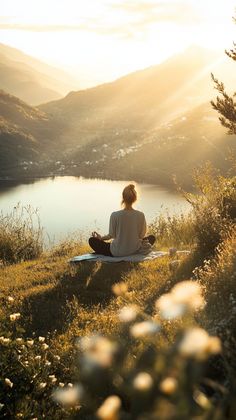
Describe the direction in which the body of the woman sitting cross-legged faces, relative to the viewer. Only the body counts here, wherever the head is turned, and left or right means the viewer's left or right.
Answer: facing away from the viewer

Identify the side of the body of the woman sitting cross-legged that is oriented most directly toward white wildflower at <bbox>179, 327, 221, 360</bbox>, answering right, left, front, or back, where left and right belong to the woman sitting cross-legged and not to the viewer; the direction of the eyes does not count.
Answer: back

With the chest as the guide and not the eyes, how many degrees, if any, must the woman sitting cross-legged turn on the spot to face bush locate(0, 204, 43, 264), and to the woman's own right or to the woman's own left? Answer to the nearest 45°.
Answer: approximately 45° to the woman's own left

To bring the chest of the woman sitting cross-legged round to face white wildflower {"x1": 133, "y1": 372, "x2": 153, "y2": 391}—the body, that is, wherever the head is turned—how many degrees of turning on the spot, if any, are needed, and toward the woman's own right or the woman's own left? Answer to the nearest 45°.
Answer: approximately 180°

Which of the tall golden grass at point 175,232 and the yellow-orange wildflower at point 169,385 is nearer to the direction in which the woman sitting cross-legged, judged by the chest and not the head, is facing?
the tall golden grass

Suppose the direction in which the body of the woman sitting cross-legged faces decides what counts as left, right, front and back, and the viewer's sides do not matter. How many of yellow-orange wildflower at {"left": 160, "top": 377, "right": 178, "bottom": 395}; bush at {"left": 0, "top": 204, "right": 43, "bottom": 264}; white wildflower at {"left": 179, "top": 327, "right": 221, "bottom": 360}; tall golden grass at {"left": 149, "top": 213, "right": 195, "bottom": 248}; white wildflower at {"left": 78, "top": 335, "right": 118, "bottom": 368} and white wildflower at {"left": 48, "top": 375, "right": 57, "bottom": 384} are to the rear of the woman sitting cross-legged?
4

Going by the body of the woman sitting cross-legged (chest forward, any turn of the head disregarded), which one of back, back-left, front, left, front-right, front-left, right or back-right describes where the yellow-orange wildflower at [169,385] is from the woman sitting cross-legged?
back

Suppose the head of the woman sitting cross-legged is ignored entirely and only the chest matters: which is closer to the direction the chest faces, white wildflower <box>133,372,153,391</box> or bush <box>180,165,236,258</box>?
the bush

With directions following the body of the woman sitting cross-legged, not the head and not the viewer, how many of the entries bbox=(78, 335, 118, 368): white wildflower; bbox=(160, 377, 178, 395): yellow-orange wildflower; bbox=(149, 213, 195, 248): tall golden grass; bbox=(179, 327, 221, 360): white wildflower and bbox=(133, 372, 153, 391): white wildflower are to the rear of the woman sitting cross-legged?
4

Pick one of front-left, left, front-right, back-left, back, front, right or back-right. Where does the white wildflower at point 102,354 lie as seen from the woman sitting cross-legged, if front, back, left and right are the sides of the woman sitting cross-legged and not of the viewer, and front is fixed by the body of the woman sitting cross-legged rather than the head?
back

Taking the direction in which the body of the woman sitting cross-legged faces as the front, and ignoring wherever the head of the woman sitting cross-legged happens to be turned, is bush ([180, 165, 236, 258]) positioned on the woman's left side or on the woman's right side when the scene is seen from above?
on the woman's right side

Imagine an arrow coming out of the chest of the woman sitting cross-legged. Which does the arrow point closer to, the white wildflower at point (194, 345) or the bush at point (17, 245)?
the bush
